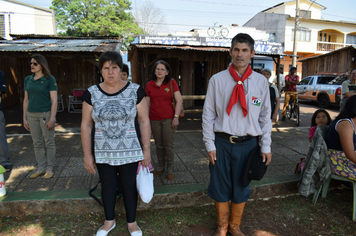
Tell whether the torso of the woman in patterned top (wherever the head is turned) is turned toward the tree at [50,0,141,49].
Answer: no

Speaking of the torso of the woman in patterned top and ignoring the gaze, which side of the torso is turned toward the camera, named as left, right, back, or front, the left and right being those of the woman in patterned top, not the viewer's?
front

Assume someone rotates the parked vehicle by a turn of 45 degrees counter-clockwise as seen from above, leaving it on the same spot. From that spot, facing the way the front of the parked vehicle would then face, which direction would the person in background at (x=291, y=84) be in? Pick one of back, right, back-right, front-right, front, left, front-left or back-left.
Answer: left

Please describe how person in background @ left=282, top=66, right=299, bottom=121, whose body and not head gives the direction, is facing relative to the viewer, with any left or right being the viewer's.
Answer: facing the viewer

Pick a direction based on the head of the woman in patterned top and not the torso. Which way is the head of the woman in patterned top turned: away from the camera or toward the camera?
toward the camera

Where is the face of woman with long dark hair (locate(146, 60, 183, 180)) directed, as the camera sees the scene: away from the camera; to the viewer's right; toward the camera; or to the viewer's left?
toward the camera

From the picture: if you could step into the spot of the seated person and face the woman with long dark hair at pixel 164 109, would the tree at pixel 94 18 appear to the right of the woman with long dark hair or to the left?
right

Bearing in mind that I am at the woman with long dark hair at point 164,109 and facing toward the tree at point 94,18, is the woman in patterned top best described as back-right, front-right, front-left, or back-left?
back-left

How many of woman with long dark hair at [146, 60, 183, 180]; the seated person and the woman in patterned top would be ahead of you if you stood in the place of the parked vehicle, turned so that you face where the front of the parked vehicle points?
0

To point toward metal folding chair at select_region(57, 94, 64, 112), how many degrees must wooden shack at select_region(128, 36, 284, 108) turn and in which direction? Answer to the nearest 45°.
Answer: approximately 90° to its right

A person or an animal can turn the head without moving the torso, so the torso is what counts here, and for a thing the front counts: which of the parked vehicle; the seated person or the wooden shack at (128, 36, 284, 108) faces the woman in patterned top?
the wooden shack

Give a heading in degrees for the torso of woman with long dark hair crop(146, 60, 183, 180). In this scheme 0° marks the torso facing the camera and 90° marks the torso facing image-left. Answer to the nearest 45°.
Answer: approximately 45°

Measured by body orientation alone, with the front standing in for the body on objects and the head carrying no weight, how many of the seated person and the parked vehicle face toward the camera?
0

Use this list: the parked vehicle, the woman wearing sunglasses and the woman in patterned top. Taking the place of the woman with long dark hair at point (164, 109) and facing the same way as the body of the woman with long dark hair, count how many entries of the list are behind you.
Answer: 1

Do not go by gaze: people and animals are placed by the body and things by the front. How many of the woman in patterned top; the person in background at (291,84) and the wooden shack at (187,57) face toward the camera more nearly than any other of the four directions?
3

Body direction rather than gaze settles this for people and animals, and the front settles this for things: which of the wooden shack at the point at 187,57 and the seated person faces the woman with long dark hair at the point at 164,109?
the wooden shack

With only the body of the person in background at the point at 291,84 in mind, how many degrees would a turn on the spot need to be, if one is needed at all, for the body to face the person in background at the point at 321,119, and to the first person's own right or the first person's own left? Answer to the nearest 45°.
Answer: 0° — they already face them
